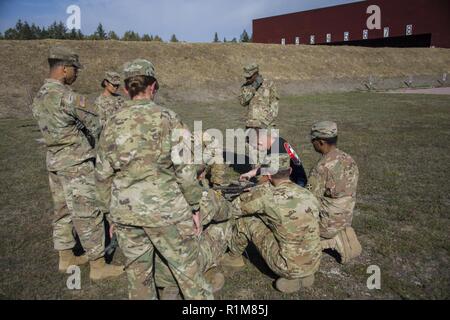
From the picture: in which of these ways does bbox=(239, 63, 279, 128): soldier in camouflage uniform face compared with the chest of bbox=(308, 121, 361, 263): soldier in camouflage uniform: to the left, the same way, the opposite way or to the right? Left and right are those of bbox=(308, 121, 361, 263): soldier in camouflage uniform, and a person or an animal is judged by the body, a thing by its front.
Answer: to the left

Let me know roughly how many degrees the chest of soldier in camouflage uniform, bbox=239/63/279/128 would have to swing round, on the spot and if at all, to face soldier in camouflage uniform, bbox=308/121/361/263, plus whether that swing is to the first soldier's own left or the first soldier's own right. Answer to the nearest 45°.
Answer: approximately 45° to the first soldier's own left

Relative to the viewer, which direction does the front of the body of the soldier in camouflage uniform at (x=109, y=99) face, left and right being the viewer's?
facing the viewer and to the right of the viewer

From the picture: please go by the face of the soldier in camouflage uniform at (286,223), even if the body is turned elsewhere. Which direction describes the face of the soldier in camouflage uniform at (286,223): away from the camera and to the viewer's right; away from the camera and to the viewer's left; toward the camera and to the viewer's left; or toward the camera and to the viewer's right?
away from the camera and to the viewer's left

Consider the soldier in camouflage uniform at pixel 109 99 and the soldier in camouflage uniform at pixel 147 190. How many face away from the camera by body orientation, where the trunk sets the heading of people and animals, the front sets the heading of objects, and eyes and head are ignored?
1

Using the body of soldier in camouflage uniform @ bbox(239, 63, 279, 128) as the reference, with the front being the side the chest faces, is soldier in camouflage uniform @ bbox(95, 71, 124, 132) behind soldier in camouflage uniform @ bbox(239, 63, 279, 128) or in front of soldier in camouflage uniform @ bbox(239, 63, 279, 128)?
in front

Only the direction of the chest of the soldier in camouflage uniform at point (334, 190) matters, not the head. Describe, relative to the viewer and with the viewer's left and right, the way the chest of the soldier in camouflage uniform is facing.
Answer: facing away from the viewer and to the left of the viewer

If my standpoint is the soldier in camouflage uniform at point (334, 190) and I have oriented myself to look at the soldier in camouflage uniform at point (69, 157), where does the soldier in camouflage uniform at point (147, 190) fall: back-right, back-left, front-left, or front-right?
front-left

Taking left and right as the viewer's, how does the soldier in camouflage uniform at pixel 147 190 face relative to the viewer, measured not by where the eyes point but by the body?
facing away from the viewer

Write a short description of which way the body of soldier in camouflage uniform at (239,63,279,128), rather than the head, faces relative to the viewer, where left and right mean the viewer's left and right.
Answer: facing the viewer and to the left of the viewer

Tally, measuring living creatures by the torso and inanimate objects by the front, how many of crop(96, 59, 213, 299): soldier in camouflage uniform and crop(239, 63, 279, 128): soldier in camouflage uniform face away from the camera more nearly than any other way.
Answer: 1

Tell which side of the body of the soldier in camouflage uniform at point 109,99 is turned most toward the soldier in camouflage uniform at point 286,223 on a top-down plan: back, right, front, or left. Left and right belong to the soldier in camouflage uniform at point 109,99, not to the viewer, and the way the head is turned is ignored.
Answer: front

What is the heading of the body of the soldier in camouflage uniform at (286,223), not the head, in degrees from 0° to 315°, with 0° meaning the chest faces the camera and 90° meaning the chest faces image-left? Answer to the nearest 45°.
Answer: approximately 135°

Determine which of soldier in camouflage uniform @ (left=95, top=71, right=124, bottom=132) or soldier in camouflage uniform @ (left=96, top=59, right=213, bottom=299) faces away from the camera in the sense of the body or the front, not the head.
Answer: soldier in camouflage uniform @ (left=96, top=59, right=213, bottom=299)

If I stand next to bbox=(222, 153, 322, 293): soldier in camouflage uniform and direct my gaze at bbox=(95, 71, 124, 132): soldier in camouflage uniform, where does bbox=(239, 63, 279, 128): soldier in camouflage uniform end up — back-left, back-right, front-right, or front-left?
front-right

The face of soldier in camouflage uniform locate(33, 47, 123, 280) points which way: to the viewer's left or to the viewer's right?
to the viewer's right
